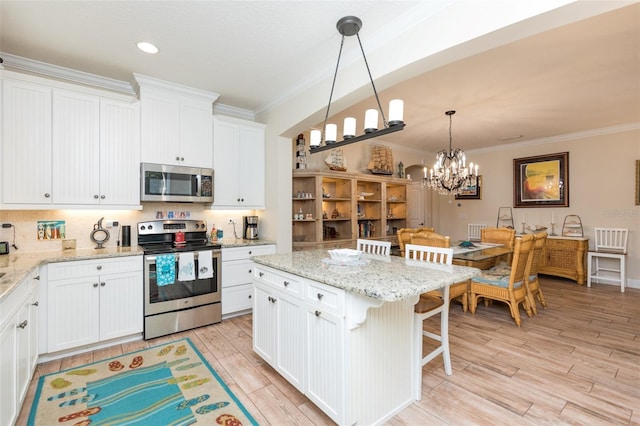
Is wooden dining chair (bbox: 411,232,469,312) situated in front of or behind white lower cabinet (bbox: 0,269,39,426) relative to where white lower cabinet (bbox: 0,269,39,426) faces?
in front

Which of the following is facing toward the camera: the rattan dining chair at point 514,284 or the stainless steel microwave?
the stainless steel microwave

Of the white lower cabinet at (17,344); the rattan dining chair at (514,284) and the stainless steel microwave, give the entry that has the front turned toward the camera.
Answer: the stainless steel microwave

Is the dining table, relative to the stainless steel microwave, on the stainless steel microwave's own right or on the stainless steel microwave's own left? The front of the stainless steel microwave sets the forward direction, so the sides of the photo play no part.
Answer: on the stainless steel microwave's own left

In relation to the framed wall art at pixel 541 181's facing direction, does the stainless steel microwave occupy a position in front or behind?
in front

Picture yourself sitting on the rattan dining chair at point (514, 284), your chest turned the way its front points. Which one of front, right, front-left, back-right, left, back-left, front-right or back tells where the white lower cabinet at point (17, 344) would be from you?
left

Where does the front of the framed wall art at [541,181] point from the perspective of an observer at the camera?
facing the viewer and to the left of the viewer

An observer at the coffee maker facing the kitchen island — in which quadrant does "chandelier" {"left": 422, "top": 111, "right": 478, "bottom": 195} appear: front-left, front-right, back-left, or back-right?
front-left

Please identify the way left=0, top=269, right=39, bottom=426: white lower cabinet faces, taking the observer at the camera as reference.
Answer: facing to the right of the viewer

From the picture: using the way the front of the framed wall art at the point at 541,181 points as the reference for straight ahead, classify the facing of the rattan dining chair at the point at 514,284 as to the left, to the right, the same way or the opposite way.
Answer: to the right

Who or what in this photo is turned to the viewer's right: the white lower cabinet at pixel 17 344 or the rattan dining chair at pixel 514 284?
the white lower cabinet

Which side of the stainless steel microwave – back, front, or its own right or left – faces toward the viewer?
front

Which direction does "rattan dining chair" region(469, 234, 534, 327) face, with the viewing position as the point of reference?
facing away from the viewer and to the left of the viewer

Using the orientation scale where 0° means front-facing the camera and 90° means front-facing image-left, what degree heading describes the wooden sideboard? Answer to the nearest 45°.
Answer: approximately 45°

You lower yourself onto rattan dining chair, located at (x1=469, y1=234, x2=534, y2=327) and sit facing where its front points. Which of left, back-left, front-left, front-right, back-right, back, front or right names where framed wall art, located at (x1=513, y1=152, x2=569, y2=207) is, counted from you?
front-right

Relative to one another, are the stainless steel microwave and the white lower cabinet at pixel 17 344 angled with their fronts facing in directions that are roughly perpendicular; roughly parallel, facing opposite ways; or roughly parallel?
roughly perpendicular

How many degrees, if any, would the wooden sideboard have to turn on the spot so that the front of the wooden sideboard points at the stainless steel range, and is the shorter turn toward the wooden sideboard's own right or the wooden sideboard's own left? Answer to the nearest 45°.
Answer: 0° — it already faces it
